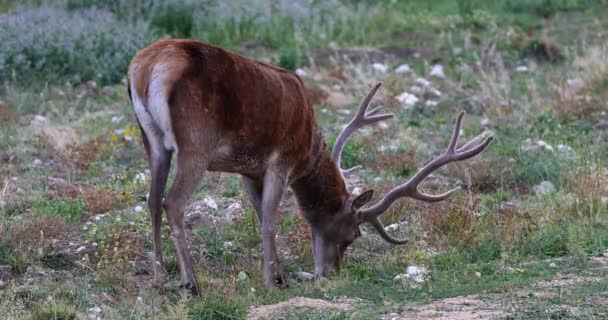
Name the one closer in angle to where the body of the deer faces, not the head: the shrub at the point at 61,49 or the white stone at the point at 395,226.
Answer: the white stone

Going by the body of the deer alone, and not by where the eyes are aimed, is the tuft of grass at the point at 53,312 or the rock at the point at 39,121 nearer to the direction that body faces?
the rock

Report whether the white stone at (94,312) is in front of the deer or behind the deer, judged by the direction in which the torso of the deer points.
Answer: behind

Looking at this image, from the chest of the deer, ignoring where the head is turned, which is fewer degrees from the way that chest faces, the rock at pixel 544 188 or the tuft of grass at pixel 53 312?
the rock

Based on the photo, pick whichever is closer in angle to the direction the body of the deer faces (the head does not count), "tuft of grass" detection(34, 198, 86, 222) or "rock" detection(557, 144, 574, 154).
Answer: the rock

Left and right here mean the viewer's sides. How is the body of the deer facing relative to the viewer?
facing away from the viewer and to the right of the viewer

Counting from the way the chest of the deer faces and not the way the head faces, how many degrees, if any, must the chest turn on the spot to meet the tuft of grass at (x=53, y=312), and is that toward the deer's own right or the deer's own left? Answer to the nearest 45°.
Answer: approximately 180°

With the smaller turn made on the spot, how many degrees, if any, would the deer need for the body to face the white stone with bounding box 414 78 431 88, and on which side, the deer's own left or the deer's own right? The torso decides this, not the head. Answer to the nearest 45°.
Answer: approximately 45° to the deer's own left
